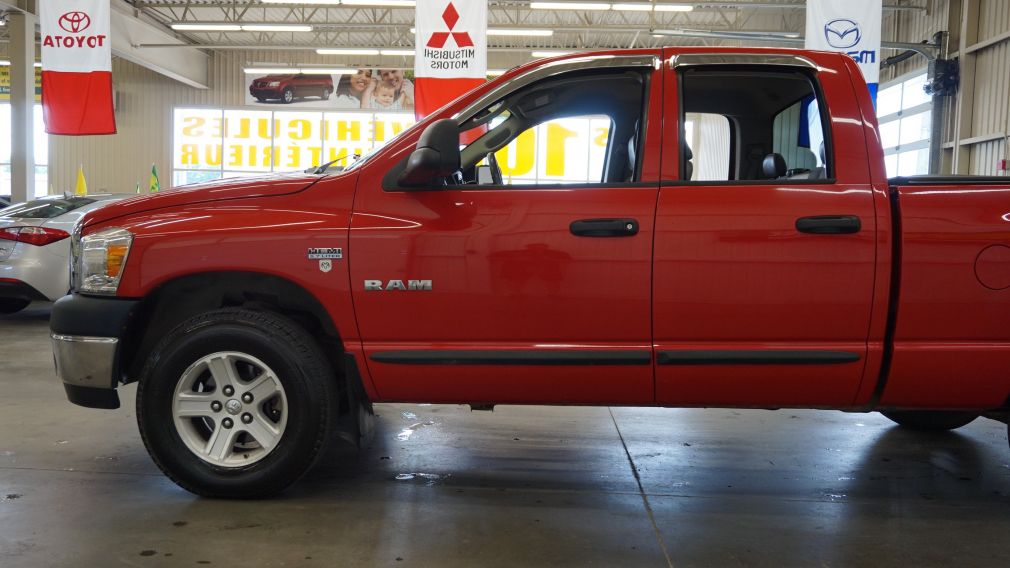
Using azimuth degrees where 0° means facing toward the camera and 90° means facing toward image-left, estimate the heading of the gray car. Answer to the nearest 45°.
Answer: approximately 225°

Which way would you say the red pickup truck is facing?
to the viewer's left

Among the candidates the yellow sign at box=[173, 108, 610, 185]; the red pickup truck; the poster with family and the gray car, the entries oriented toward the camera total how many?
1

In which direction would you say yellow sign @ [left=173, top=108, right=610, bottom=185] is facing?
away from the camera

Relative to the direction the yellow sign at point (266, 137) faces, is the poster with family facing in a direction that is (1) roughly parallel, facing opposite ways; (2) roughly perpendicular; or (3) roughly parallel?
roughly parallel, facing opposite ways

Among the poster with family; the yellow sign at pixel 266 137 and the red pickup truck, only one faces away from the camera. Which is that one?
the yellow sign

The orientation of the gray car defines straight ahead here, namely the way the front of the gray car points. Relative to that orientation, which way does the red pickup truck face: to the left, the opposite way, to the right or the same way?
to the left

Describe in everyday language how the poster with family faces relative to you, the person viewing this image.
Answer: facing the viewer

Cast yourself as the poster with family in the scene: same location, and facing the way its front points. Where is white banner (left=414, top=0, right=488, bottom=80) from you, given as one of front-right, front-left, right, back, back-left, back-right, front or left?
front

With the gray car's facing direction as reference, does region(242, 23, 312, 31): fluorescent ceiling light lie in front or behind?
in front

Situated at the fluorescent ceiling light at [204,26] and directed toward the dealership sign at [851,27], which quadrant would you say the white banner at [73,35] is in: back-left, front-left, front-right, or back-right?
front-right

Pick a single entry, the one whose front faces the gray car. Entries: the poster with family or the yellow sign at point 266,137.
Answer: the poster with family
